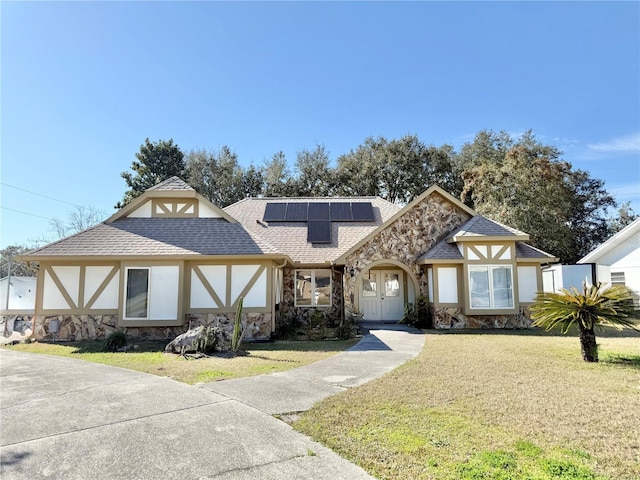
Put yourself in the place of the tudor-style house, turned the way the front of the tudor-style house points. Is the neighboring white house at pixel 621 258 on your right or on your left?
on your left

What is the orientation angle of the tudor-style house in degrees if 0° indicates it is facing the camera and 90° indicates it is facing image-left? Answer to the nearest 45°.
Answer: approximately 0°

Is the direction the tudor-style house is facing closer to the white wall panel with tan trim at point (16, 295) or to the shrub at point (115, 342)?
the shrub

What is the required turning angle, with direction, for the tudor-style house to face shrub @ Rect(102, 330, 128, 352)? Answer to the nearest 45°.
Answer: approximately 45° to its right

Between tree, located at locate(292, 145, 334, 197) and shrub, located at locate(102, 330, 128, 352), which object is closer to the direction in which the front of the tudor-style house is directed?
the shrub

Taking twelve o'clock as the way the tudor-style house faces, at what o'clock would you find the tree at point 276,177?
The tree is roughly at 6 o'clock from the tudor-style house.

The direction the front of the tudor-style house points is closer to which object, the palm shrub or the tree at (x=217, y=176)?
the palm shrub

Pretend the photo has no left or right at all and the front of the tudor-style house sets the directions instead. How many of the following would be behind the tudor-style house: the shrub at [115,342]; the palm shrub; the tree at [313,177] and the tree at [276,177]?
2

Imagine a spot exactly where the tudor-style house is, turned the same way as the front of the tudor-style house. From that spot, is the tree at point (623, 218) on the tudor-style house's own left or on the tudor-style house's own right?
on the tudor-style house's own left

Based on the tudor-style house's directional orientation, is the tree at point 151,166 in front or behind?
behind

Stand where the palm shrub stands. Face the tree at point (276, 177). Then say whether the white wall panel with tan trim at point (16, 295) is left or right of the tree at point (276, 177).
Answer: left

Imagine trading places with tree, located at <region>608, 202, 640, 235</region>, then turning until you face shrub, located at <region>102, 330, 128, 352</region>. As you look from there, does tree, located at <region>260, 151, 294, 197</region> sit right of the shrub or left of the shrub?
right
